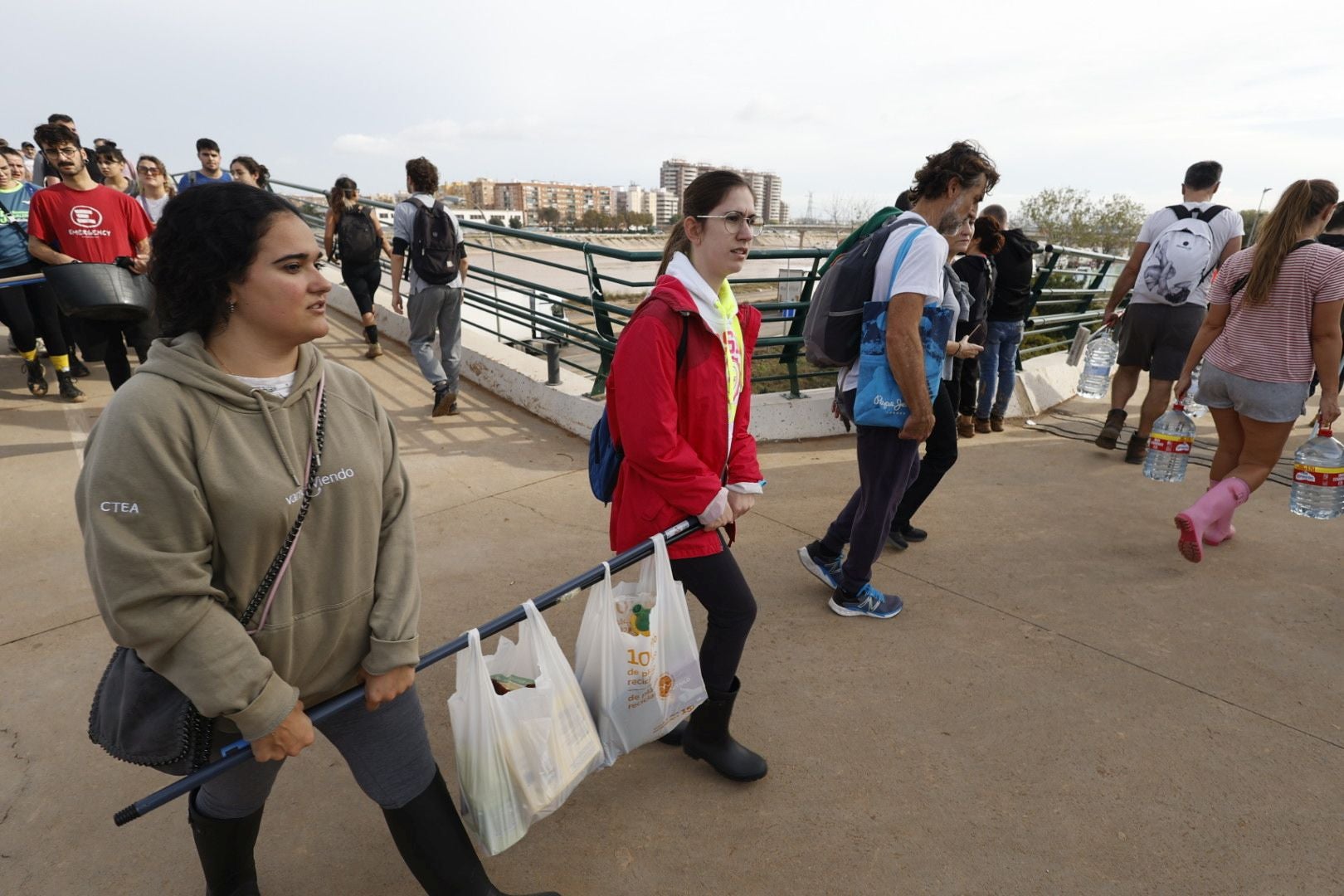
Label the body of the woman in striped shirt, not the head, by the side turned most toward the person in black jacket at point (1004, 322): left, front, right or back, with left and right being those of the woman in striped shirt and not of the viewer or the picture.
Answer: left

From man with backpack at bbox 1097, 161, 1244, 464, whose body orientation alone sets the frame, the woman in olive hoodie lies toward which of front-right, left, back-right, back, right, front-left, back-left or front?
back

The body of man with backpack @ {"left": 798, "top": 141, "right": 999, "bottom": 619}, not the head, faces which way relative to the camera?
to the viewer's right

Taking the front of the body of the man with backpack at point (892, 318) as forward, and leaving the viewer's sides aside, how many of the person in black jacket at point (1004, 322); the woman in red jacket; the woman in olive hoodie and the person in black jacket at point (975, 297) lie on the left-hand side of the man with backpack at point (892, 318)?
2

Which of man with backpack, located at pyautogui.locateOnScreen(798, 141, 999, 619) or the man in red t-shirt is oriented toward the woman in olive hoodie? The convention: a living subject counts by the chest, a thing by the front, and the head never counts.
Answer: the man in red t-shirt

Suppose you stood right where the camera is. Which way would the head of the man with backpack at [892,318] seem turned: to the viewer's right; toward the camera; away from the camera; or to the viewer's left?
to the viewer's right

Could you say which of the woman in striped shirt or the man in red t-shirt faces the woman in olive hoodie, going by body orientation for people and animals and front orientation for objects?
the man in red t-shirt

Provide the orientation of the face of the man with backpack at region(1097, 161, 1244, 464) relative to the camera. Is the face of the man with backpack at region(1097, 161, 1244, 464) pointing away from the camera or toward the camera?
away from the camera

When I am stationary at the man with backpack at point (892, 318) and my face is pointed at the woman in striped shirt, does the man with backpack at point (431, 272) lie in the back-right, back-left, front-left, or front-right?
back-left

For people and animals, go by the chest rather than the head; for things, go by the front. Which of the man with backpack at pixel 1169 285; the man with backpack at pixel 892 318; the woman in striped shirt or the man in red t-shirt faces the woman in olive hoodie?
the man in red t-shirt

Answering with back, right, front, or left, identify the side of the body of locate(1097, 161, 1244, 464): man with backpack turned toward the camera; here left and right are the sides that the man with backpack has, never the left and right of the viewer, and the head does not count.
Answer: back

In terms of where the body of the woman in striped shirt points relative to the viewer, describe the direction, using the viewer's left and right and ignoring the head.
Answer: facing away from the viewer and to the right of the viewer
